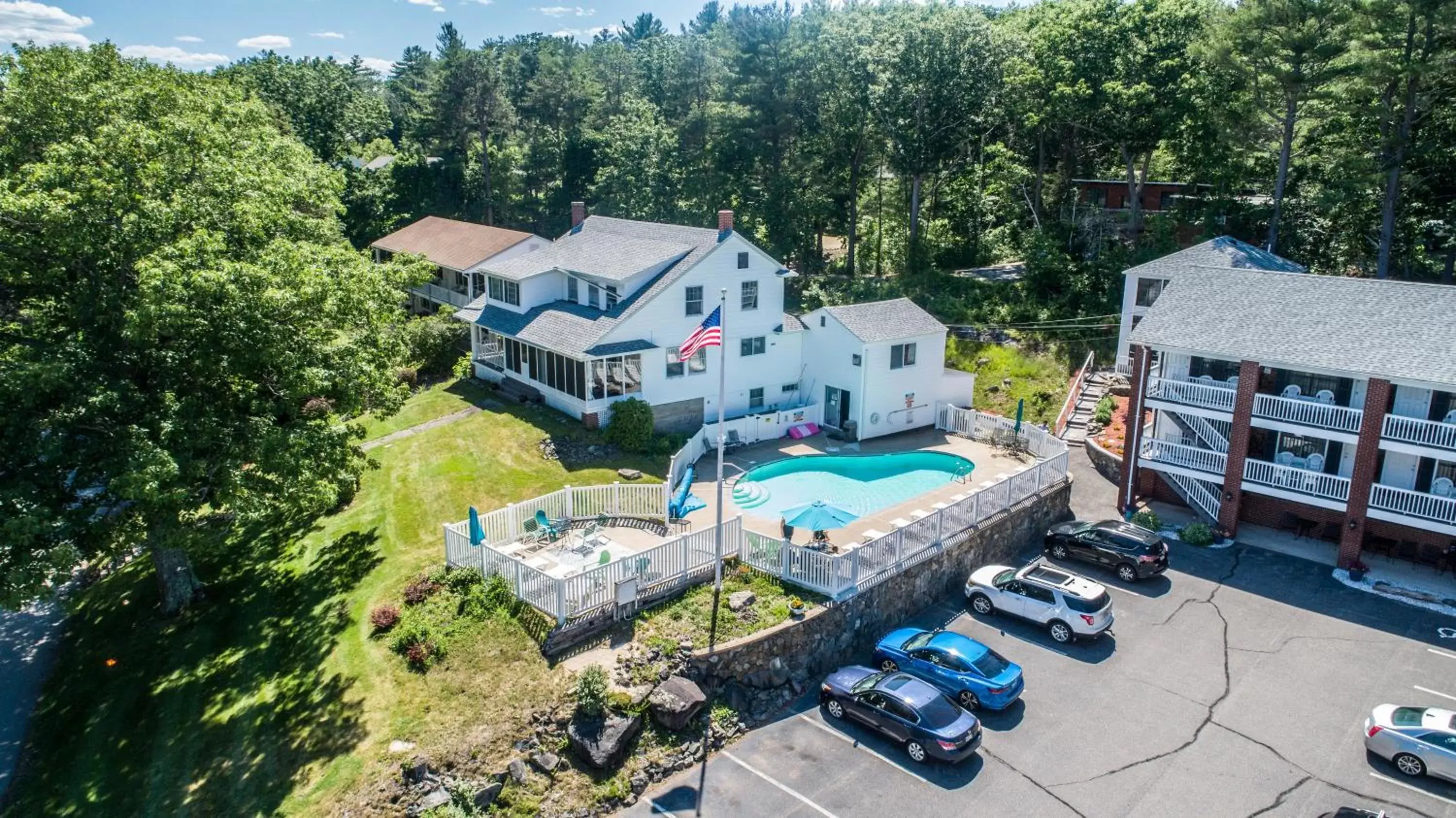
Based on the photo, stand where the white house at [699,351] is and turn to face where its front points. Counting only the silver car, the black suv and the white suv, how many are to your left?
3

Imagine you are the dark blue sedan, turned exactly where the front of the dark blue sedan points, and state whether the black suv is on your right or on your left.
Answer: on your right

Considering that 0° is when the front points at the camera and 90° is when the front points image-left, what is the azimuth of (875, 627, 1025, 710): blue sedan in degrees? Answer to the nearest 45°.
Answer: approximately 135°

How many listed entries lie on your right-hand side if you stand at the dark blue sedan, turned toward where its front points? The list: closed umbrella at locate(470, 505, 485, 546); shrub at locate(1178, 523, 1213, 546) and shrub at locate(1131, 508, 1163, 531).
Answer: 2

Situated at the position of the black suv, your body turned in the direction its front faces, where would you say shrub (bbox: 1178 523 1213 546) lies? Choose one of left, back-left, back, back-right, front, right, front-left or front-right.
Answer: right

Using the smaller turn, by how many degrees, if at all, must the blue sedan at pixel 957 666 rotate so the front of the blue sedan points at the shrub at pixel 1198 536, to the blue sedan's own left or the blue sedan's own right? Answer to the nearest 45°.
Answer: approximately 90° to the blue sedan's own right

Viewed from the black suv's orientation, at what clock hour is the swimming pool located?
The swimming pool is roughly at 11 o'clock from the black suv.

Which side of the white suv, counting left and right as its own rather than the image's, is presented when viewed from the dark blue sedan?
left

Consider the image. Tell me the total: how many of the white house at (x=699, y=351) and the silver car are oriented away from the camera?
0

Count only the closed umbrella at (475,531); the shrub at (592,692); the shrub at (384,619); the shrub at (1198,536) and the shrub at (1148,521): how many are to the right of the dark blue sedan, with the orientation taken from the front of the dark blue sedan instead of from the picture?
2

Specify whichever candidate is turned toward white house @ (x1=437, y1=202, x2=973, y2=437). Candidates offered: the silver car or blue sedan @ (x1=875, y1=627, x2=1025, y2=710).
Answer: the blue sedan
